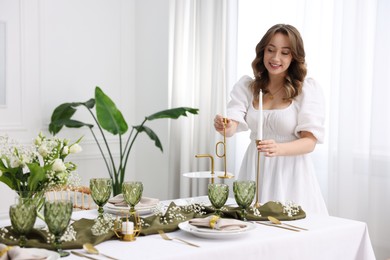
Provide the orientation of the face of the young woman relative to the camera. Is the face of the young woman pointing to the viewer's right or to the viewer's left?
to the viewer's left

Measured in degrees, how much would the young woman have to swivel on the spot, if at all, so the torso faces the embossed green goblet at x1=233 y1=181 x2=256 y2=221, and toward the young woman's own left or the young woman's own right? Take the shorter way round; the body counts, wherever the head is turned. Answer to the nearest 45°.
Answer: approximately 45° to the young woman's own left

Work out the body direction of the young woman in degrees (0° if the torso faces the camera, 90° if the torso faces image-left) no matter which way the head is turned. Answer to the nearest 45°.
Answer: approximately 45°

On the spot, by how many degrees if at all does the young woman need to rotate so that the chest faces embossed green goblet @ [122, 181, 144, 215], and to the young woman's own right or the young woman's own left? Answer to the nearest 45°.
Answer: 0° — they already face it

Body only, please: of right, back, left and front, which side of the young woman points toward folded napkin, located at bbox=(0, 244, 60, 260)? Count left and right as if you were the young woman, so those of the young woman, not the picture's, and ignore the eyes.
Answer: front

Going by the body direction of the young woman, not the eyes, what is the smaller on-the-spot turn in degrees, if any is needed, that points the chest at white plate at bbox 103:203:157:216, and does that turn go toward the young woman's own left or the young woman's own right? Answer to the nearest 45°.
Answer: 0° — they already face it
